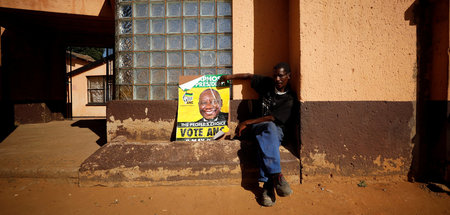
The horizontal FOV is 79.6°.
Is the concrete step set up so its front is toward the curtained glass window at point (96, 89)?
no

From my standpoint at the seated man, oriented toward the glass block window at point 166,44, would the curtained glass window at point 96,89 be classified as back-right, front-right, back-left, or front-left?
front-right

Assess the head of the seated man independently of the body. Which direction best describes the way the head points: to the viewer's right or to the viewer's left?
to the viewer's left

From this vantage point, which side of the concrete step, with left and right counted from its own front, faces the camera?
front
